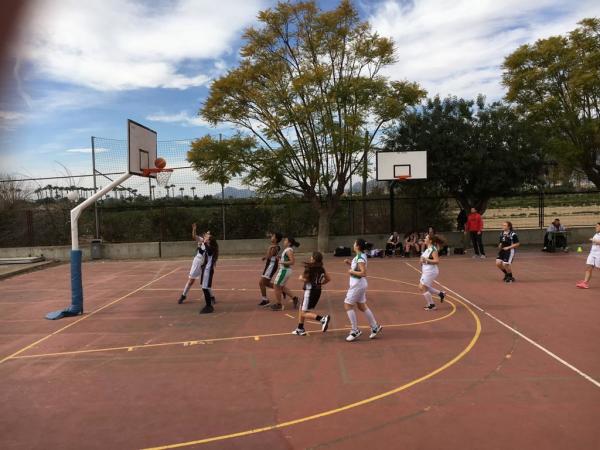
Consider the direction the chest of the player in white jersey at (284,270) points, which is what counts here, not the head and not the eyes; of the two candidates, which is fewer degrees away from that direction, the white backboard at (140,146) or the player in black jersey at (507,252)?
the white backboard

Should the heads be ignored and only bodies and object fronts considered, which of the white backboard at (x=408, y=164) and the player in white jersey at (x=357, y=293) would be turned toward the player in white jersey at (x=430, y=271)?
the white backboard

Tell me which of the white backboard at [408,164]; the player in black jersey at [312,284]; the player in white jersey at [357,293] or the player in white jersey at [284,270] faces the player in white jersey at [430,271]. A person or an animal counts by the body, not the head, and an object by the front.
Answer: the white backboard

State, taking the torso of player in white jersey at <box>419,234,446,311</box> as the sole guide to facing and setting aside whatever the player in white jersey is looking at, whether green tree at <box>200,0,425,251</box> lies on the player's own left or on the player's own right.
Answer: on the player's own right

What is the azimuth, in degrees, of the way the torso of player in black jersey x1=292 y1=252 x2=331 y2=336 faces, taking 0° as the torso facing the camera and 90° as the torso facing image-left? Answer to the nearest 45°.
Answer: approximately 135°

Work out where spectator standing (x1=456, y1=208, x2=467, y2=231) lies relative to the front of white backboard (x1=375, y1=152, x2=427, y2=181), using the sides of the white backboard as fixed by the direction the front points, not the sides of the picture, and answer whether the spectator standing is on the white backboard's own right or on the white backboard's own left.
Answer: on the white backboard's own left

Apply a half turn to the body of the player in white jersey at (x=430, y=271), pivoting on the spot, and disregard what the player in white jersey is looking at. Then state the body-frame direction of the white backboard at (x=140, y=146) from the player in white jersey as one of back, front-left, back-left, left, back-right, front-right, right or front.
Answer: back

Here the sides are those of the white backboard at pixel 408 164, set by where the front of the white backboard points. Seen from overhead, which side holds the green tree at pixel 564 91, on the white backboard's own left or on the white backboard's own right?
on the white backboard's own left

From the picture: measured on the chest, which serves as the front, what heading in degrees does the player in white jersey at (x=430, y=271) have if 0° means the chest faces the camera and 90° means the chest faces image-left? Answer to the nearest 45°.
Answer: approximately 90°

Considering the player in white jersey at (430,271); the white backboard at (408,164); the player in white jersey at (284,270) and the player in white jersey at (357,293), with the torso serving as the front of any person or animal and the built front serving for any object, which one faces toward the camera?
the white backboard

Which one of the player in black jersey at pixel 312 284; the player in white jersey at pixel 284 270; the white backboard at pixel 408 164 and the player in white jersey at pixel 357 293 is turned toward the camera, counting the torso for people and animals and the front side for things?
the white backboard

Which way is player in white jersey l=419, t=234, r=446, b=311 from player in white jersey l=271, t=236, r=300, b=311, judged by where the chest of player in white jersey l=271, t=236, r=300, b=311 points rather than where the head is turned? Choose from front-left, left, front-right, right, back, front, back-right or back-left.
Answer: back

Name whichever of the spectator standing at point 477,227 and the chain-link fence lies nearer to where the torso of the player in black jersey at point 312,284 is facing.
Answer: the chain-link fence

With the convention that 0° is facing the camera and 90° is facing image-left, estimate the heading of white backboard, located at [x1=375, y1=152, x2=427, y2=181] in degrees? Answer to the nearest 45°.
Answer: approximately 0°

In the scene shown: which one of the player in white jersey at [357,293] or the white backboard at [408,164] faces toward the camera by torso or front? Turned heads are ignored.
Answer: the white backboard

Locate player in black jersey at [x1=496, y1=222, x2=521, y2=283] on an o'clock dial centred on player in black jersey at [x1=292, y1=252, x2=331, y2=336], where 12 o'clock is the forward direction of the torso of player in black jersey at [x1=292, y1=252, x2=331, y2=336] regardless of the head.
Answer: player in black jersey at [x1=496, y1=222, x2=521, y2=283] is roughly at 3 o'clock from player in black jersey at [x1=292, y1=252, x2=331, y2=336].
